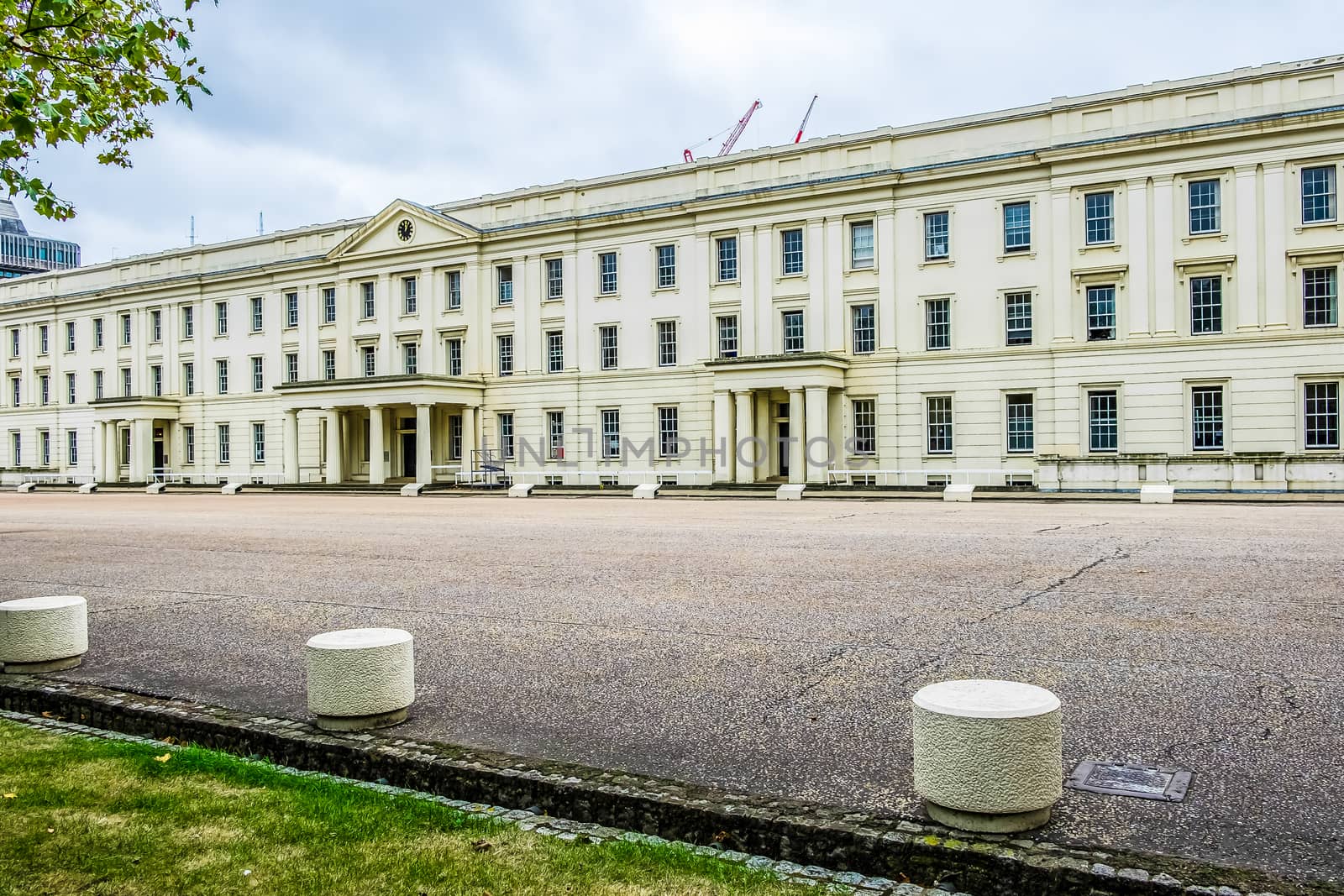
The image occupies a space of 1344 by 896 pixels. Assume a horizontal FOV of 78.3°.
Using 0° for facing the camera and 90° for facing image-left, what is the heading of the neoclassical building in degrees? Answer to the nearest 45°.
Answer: approximately 45°

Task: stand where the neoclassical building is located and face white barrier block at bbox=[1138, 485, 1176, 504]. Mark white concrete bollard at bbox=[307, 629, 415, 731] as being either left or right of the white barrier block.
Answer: right

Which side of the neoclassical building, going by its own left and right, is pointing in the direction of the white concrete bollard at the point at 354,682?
front

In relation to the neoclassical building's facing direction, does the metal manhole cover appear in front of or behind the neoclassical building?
in front

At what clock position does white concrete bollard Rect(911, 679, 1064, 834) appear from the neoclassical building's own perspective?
The white concrete bollard is roughly at 11 o'clock from the neoclassical building.

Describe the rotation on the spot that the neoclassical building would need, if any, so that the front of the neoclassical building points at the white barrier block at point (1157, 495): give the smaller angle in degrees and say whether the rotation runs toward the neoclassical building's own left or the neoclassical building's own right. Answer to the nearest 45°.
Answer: approximately 45° to the neoclassical building's own left

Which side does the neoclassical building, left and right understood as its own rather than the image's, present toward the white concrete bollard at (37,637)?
front
